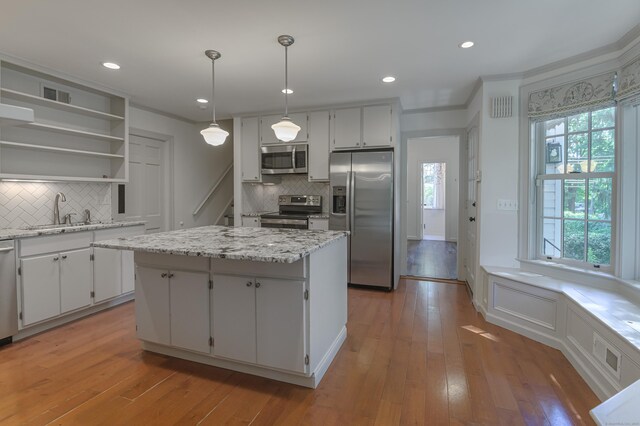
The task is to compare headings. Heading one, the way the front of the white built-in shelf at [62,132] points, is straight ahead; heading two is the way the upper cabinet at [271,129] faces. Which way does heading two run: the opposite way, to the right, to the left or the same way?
to the right

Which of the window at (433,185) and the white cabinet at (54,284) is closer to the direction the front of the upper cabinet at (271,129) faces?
the white cabinet

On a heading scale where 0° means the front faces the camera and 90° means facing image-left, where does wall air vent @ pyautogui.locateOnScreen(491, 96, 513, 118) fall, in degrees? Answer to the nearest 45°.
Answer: approximately 0°

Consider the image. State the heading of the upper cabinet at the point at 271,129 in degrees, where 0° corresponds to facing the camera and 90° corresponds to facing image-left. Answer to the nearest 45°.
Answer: approximately 0°

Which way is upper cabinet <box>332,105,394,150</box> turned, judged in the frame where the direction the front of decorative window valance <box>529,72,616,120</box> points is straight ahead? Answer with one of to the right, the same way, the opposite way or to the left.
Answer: to the left

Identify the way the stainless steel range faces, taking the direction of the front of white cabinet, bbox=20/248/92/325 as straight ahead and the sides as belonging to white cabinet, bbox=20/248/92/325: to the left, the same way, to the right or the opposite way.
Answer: to the right

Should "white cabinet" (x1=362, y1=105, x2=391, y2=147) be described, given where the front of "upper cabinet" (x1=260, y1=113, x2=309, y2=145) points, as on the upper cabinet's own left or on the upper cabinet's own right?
on the upper cabinet's own left
